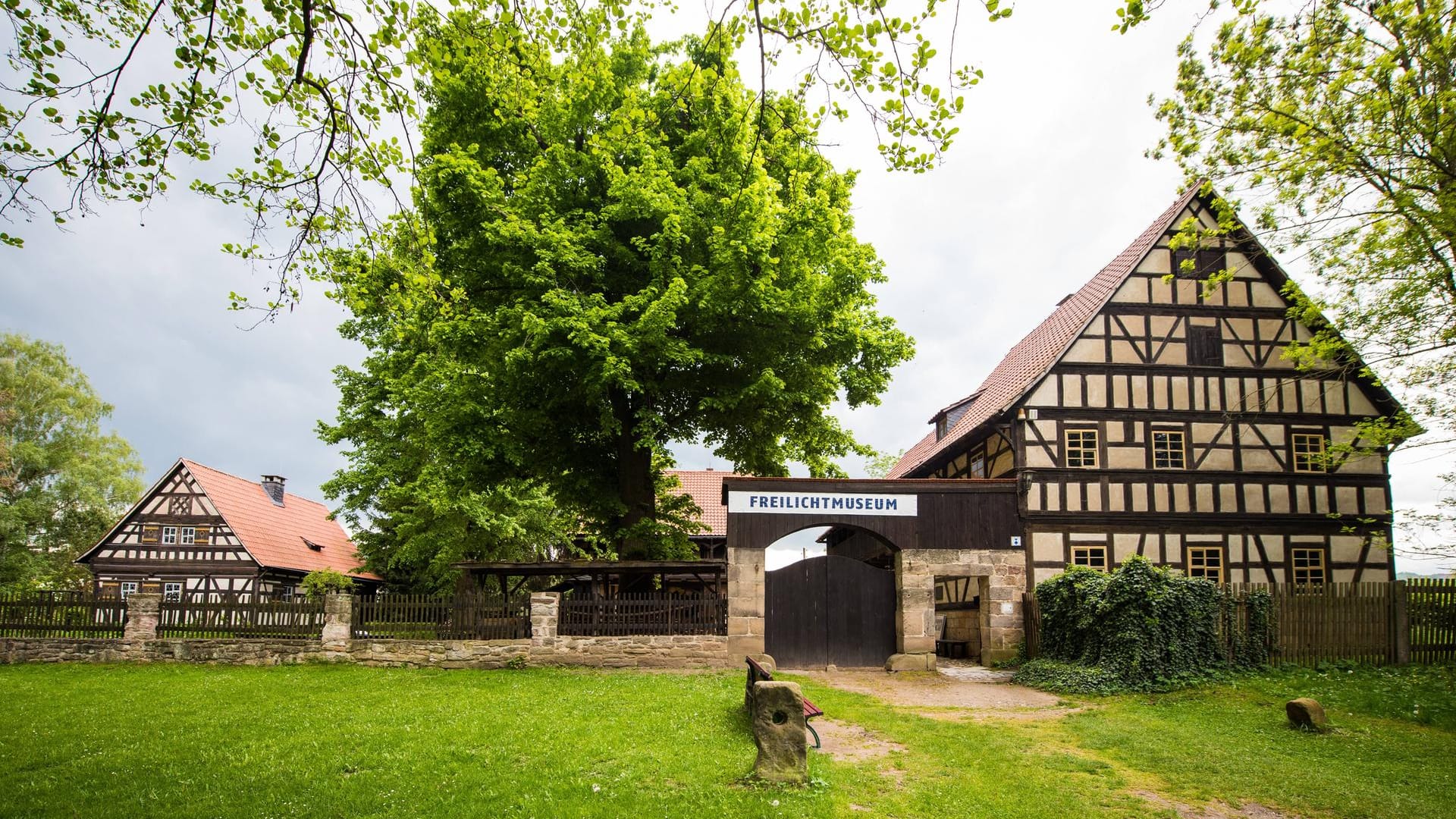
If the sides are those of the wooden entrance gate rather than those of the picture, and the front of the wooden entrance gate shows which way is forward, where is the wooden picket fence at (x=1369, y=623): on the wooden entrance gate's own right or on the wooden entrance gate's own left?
on the wooden entrance gate's own left

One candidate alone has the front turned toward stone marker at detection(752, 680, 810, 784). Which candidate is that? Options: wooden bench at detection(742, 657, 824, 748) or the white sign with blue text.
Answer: the white sign with blue text

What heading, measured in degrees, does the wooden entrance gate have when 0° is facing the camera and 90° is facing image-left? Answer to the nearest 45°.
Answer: approximately 0°

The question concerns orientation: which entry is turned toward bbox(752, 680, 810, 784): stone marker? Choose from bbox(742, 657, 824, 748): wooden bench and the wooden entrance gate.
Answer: the wooden entrance gate

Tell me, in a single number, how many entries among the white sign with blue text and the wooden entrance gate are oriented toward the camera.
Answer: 2

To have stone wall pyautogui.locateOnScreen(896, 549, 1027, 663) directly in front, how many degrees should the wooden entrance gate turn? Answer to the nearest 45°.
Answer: approximately 90° to its left

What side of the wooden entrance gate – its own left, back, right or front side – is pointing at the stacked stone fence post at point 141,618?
right
